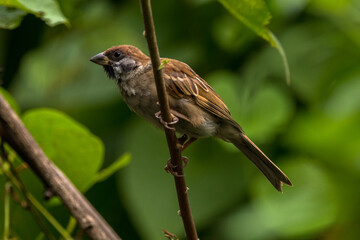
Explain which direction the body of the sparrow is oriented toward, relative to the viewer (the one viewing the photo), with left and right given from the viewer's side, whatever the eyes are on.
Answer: facing to the left of the viewer

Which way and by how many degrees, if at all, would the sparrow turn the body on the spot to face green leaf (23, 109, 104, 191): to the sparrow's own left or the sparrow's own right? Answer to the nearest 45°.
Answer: approximately 45° to the sparrow's own left

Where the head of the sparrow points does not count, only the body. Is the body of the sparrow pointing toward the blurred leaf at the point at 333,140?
no

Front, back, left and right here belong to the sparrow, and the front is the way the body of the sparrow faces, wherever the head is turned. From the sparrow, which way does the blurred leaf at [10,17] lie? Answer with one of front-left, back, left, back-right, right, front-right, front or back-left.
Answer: front-left

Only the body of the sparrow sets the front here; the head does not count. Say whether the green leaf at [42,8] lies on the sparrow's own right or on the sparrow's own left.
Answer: on the sparrow's own right

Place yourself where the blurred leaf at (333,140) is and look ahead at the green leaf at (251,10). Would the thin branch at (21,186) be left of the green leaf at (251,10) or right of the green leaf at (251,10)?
right

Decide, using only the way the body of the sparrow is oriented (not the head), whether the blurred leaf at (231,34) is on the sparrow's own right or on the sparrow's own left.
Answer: on the sparrow's own right

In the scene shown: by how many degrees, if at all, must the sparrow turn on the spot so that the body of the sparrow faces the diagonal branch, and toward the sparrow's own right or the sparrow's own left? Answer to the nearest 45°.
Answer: approximately 45° to the sparrow's own left
